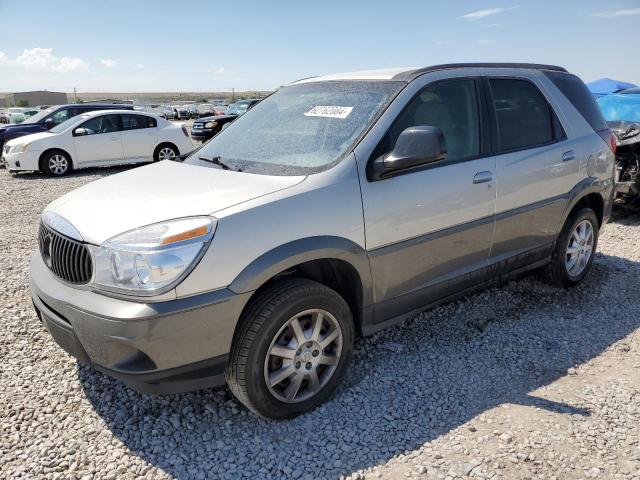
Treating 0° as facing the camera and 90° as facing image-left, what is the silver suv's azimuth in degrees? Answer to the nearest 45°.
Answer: approximately 45°

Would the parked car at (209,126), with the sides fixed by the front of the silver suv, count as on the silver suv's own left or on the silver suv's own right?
on the silver suv's own right

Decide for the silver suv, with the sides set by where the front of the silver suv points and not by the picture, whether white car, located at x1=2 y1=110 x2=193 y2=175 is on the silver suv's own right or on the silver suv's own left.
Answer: on the silver suv's own right

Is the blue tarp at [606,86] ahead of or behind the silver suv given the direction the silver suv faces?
behind

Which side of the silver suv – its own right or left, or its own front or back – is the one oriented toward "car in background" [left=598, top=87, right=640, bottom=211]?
back

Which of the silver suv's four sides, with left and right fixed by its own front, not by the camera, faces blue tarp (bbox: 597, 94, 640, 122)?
back
